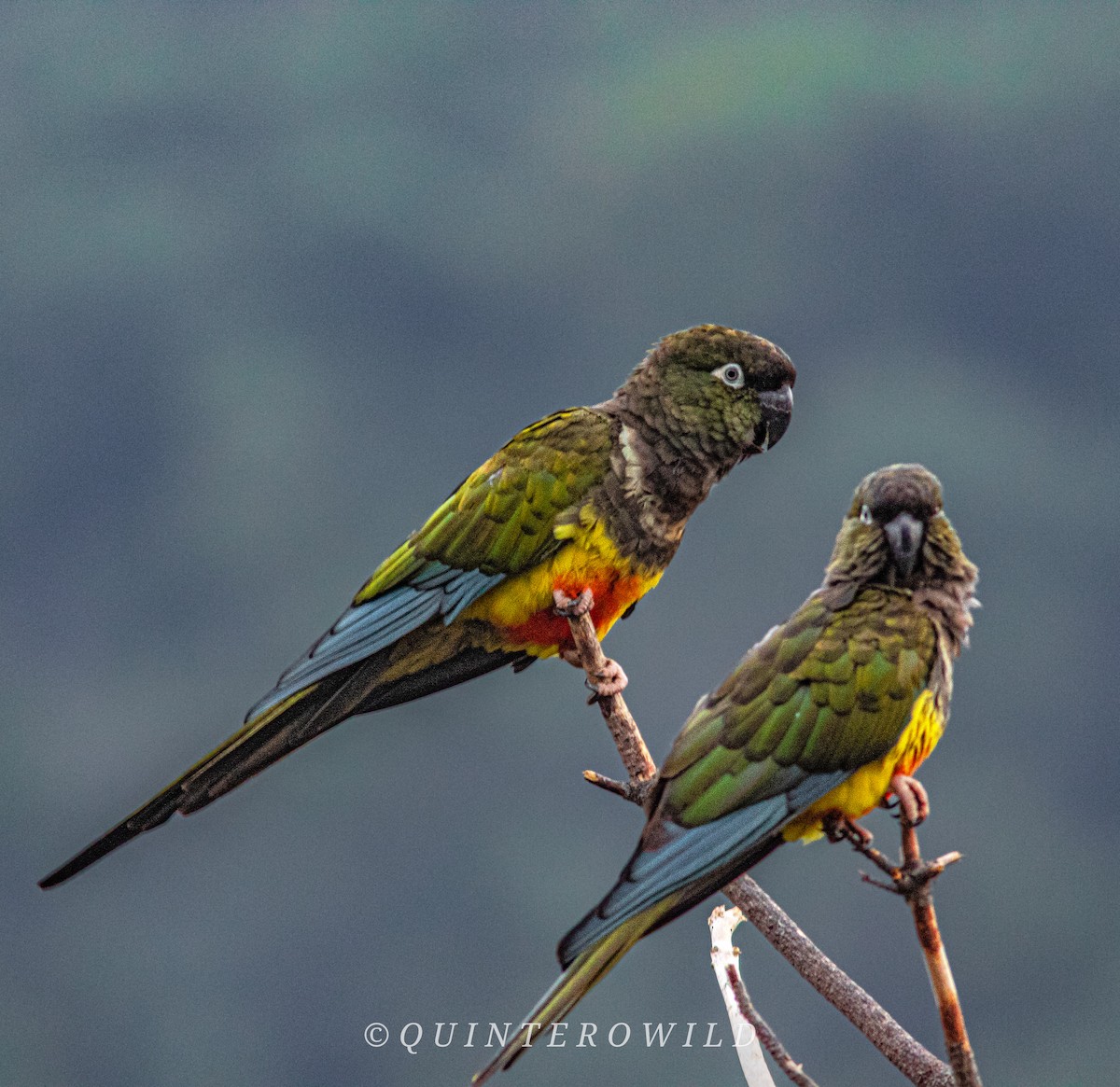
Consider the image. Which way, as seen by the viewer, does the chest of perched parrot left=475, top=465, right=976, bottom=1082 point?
to the viewer's right

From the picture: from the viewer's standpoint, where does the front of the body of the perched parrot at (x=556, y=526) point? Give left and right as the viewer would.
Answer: facing to the right of the viewer

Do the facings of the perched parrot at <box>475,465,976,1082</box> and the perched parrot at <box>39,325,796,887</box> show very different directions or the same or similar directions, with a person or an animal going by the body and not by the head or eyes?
same or similar directions
